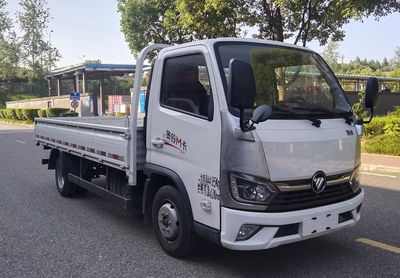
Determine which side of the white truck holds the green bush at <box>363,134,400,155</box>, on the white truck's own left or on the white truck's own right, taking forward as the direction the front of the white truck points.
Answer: on the white truck's own left

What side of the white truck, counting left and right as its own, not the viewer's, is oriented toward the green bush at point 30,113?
back

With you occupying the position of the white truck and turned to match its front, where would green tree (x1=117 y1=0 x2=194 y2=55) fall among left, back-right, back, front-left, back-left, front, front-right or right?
back-left

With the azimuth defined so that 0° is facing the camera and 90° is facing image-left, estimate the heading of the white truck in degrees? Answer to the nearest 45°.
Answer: approximately 315°

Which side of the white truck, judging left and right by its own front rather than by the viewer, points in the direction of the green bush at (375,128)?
left

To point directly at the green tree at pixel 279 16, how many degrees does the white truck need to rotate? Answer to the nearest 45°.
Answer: approximately 135° to its left

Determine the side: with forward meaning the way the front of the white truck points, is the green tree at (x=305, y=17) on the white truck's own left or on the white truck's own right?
on the white truck's own left
